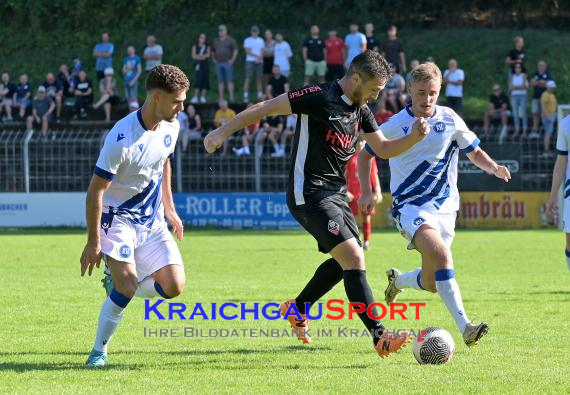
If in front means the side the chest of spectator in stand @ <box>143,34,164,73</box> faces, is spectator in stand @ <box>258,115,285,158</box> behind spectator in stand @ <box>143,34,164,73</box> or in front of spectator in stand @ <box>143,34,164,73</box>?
in front

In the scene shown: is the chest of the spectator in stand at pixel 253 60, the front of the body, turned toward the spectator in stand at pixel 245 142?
yes

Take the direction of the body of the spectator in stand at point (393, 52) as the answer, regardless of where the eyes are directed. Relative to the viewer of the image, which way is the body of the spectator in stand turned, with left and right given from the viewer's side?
facing the viewer

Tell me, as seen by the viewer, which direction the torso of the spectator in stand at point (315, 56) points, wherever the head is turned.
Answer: toward the camera

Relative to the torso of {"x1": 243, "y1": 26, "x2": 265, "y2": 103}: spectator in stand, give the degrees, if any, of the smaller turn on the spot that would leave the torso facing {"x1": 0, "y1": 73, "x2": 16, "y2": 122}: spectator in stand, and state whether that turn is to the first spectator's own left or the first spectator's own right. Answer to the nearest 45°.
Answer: approximately 90° to the first spectator's own right

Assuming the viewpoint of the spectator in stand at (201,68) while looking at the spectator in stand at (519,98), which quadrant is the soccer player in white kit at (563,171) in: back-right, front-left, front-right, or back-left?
front-right

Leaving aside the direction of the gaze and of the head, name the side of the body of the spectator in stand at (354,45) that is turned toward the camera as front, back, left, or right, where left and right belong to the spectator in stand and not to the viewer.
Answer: front

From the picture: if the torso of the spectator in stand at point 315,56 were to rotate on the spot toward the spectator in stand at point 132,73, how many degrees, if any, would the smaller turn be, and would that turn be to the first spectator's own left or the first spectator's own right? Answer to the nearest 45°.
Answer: approximately 90° to the first spectator's own right

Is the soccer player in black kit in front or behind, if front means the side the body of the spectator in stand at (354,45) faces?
in front

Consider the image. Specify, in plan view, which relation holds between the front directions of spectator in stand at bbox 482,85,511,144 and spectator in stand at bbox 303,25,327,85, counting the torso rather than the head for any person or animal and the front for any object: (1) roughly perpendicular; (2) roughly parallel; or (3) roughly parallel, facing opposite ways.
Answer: roughly parallel

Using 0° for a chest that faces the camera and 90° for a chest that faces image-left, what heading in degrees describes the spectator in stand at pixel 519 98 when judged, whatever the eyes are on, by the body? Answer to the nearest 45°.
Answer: approximately 0°

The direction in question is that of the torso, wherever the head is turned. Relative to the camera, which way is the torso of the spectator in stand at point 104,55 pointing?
toward the camera

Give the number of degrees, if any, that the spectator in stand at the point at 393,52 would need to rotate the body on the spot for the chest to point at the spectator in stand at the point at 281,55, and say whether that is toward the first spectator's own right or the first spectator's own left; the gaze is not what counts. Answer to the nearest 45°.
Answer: approximately 90° to the first spectator's own right

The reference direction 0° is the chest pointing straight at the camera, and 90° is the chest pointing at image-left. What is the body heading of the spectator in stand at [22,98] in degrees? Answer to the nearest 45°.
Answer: approximately 0°
